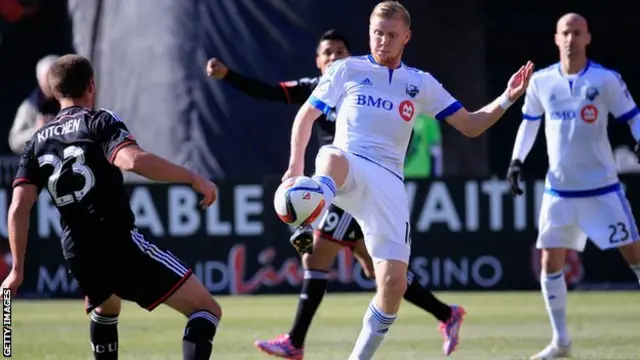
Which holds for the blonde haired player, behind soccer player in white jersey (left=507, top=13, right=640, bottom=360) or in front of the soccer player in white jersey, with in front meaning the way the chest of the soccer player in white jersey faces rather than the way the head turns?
in front

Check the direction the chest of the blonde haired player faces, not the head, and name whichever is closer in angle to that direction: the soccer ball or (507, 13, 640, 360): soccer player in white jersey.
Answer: the soccer ball

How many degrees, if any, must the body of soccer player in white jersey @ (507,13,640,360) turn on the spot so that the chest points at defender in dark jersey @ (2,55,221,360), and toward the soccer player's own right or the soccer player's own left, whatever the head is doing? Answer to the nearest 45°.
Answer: approximately 45° to the soccer player's own right

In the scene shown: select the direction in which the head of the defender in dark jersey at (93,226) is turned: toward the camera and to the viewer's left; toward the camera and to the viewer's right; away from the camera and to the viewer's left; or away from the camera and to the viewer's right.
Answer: away from the camera and to the viewer's right

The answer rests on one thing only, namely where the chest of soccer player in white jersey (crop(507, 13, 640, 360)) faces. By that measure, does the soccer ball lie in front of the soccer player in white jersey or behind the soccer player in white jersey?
in front

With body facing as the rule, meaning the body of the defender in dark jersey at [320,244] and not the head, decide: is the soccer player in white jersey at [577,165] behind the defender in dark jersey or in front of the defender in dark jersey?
behind

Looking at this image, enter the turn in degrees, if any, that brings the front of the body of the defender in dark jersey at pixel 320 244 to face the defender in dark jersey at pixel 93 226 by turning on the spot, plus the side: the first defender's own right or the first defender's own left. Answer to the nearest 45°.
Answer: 0° — they already face them

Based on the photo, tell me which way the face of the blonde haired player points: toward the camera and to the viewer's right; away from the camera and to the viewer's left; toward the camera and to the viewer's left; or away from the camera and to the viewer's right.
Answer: toward the camera and to the viewer's left

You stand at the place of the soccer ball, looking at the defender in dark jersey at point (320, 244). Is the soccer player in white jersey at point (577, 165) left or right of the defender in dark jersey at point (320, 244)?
right

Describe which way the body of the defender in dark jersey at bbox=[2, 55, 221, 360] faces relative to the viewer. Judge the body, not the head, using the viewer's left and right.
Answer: facing away from the viewer and to the right of the viewer

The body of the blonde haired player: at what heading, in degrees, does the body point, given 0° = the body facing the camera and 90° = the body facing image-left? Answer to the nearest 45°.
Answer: approximately 0°

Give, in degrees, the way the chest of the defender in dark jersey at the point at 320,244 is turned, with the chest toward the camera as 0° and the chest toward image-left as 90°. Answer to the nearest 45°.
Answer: approximately 45°

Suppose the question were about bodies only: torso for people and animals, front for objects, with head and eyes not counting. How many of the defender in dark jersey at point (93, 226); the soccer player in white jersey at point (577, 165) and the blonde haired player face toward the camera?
2

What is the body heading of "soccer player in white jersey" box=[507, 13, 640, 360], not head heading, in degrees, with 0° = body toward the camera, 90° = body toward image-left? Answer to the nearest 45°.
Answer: approximately 0°

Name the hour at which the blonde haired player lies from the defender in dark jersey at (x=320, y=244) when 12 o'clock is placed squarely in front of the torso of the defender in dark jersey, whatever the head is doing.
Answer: The blonde haired player is roughly at 10 o'clock from the defender in dark jersey.
